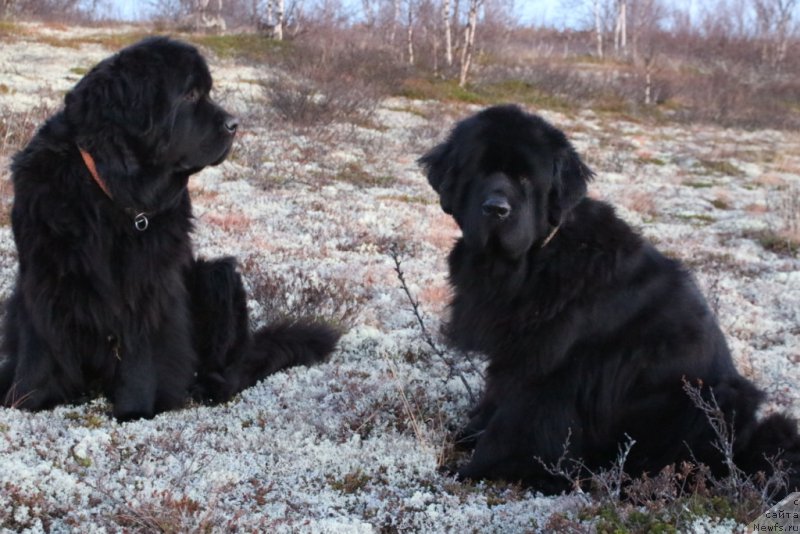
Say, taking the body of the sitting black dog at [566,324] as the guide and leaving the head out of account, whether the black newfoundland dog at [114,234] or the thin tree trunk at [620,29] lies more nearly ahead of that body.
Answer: the black newfoundland dog

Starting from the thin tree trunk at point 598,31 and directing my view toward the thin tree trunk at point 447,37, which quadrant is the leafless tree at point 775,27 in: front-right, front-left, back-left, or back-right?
back-left

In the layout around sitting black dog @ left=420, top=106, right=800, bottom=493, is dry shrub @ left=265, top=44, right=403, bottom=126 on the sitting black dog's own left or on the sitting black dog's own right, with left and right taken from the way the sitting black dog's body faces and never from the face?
on the sitting black dog's own right

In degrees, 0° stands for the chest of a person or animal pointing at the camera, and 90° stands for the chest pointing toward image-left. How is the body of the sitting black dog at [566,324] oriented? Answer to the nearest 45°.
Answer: approximately 45°

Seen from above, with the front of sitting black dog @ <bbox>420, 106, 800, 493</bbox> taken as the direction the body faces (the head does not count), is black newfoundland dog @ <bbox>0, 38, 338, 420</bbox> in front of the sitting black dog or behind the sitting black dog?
in front

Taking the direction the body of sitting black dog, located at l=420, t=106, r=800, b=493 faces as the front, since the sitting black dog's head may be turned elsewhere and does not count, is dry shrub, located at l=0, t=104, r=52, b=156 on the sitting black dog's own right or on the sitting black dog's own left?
on the sitting black dog's own right

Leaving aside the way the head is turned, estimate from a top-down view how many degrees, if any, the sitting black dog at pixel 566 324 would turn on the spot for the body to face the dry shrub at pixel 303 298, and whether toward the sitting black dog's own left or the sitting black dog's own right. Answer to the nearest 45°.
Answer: approximately 90° to the sitting black dog's own right

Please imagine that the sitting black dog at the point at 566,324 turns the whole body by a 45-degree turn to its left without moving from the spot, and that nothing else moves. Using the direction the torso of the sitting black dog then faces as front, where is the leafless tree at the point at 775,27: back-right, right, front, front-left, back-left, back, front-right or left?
back

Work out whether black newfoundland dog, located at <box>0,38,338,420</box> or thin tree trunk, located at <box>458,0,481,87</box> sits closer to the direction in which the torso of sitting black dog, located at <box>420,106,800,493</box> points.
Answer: the black newfoundland dog

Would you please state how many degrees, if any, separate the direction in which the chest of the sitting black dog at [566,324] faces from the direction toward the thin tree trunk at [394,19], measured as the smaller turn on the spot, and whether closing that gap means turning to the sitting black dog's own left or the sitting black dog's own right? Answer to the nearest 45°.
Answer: approximately 135° to the sitting black dog's own right
